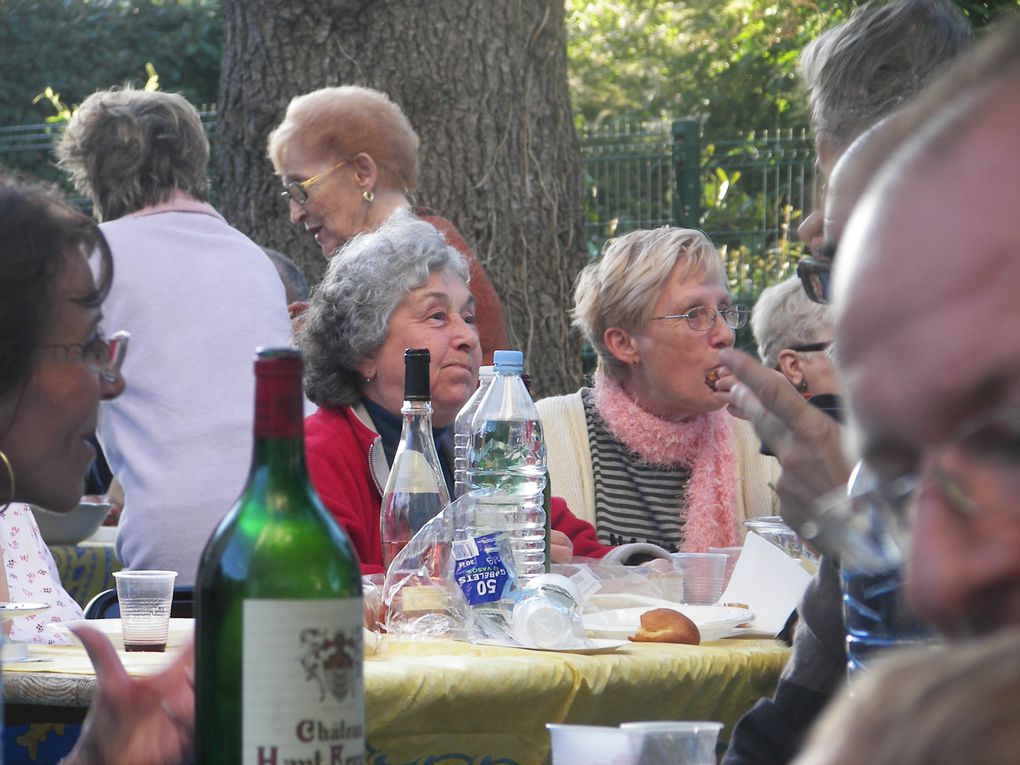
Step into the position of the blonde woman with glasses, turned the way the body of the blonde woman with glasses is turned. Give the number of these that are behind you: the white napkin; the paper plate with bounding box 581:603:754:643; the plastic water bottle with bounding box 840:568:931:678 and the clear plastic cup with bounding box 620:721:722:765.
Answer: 0

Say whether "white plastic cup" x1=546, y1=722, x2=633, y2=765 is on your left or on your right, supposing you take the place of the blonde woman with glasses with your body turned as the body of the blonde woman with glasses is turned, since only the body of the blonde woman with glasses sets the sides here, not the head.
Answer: on your right

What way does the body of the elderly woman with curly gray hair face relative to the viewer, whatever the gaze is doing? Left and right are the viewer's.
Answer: facing the viewer and to the right of the viewer

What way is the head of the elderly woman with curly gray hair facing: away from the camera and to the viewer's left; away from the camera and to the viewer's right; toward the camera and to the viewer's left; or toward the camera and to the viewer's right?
toward the camera and to the viewer's right

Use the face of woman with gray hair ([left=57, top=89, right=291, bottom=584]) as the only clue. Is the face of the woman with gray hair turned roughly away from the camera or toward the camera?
away from the camera

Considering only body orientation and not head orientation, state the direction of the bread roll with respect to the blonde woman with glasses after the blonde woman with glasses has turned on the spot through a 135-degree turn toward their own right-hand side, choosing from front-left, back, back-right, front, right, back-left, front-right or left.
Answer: left

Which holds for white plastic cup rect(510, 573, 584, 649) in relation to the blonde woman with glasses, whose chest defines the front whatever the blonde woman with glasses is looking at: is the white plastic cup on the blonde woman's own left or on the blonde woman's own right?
on the blonde woman's own right

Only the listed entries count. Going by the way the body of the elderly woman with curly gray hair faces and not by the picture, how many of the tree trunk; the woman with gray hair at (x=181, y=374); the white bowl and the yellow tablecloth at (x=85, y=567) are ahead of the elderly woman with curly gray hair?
0

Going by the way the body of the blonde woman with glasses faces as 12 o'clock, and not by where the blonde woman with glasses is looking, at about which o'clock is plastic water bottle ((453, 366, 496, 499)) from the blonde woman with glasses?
The plastic water bottle is roughly at 2 o'clock from the blonde woman with glasses.

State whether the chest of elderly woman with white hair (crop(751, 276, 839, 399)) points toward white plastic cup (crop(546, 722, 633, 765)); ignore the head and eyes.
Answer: no

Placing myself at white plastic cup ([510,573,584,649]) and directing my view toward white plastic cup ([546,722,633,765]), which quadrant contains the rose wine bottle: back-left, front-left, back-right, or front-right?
back-right

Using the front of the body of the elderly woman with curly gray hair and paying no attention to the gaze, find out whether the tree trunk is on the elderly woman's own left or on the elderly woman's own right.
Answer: on the elderly woman's own left

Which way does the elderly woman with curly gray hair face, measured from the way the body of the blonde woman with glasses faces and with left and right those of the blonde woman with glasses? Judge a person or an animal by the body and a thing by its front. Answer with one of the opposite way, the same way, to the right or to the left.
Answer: the same way

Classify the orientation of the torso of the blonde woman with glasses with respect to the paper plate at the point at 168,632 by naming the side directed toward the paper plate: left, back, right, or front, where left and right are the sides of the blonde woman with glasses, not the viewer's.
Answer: right

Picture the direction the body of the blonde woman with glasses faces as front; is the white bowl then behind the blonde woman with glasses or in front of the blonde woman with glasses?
behind

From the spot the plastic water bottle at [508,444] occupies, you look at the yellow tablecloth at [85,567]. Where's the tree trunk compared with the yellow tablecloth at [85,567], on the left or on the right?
right

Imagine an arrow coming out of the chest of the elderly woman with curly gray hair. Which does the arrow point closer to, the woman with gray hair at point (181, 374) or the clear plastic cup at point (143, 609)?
the clear plastic cup
